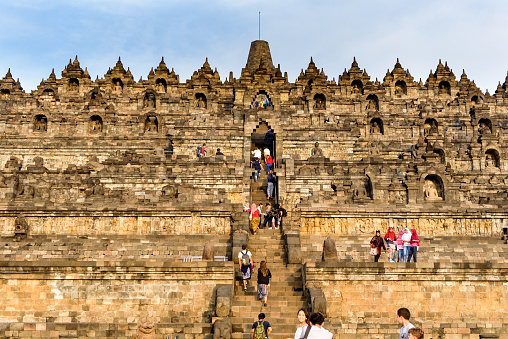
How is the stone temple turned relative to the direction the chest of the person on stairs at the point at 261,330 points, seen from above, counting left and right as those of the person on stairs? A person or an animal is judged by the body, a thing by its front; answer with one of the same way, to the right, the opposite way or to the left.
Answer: the opposite way

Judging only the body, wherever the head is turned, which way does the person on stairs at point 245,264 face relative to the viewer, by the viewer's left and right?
facing away from the viewer

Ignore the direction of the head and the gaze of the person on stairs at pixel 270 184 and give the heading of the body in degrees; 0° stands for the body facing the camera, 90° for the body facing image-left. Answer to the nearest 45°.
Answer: approximately 180°

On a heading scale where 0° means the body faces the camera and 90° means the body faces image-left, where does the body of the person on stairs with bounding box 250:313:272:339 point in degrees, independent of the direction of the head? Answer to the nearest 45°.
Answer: approximately 180°

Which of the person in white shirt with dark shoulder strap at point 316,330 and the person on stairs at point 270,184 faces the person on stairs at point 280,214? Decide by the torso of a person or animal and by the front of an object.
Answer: the person in white shirt with dark shoulder strap at point 316,330

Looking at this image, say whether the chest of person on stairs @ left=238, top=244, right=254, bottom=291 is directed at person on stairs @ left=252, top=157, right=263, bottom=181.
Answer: yes

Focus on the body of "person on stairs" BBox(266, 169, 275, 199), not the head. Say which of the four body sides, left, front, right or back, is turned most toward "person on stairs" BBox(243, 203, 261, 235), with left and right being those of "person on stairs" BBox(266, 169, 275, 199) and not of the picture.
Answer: back

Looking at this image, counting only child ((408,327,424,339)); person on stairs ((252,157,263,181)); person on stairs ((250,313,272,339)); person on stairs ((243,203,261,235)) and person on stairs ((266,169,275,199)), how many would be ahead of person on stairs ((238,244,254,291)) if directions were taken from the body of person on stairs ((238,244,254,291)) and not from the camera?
3
